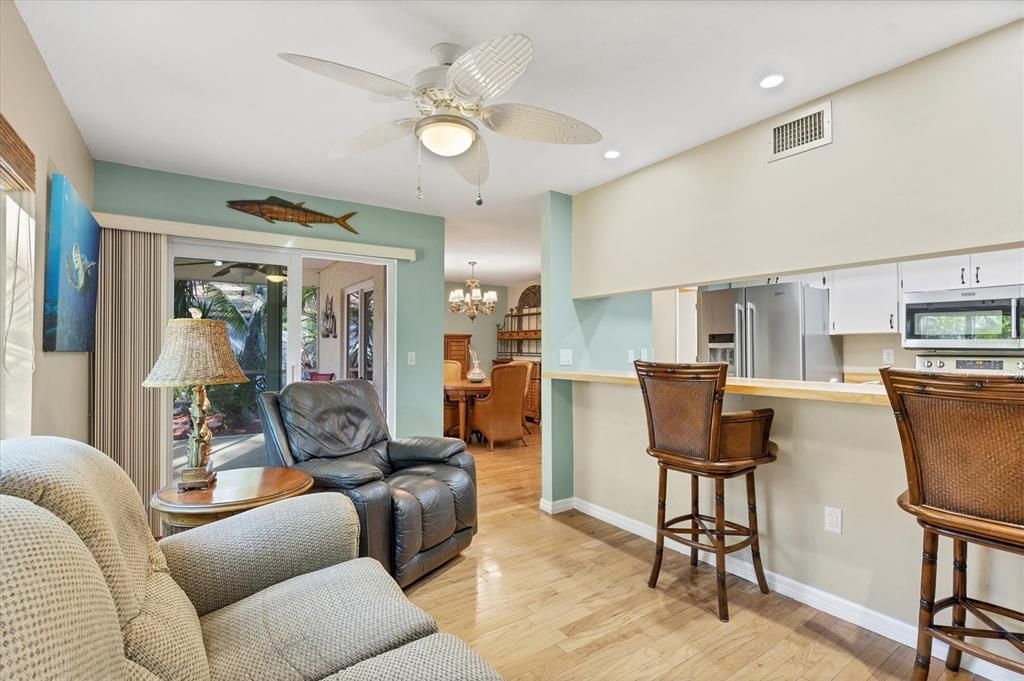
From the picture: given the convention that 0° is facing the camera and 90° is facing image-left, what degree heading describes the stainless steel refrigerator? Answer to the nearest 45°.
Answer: approximately 45°

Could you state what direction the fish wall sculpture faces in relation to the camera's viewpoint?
facing to the left of the viewer

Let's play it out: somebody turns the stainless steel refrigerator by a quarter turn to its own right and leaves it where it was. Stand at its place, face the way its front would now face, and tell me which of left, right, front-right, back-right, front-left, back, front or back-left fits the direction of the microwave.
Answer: back-right

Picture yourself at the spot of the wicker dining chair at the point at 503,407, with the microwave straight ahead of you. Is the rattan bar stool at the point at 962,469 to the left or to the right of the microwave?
right

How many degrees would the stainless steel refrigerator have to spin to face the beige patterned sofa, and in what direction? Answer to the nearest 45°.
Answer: approximately 45° to its left

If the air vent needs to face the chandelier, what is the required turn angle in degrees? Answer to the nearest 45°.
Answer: approximately 90° to its right

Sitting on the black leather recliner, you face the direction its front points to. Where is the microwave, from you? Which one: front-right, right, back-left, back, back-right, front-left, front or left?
front-left

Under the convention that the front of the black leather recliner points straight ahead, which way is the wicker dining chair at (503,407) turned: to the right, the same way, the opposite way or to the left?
the opposite way

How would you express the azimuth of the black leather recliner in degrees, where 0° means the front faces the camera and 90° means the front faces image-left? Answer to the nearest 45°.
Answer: approximately 315°

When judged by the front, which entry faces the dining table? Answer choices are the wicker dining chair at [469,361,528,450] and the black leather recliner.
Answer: the wicker dining chair

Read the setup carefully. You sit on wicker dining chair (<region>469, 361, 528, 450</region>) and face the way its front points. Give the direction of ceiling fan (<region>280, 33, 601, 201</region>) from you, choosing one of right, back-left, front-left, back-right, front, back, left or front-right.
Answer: back-left

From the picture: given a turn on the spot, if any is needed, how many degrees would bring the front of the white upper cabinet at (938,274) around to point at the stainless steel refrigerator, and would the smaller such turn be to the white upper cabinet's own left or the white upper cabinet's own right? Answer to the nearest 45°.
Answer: approximately 90° to the white upper cabinet's own right

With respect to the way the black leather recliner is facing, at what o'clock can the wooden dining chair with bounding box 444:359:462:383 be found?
The wooden dining chair is roughly at 8 o'clock from the black leather recliner.

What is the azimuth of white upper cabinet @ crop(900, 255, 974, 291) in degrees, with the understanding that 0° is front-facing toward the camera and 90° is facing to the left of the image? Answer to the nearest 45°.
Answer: approximately 0°

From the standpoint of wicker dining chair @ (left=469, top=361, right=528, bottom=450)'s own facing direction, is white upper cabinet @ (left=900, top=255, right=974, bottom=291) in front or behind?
behind

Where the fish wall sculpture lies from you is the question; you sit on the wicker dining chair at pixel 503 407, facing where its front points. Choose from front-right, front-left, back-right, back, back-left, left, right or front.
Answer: left
